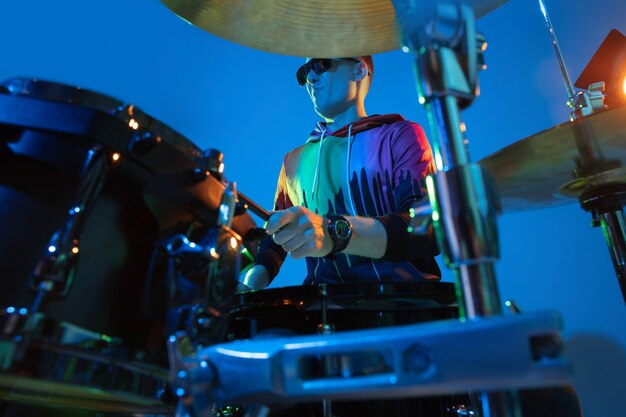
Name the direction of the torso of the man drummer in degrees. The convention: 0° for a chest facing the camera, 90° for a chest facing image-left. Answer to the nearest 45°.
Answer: approximately 45°
